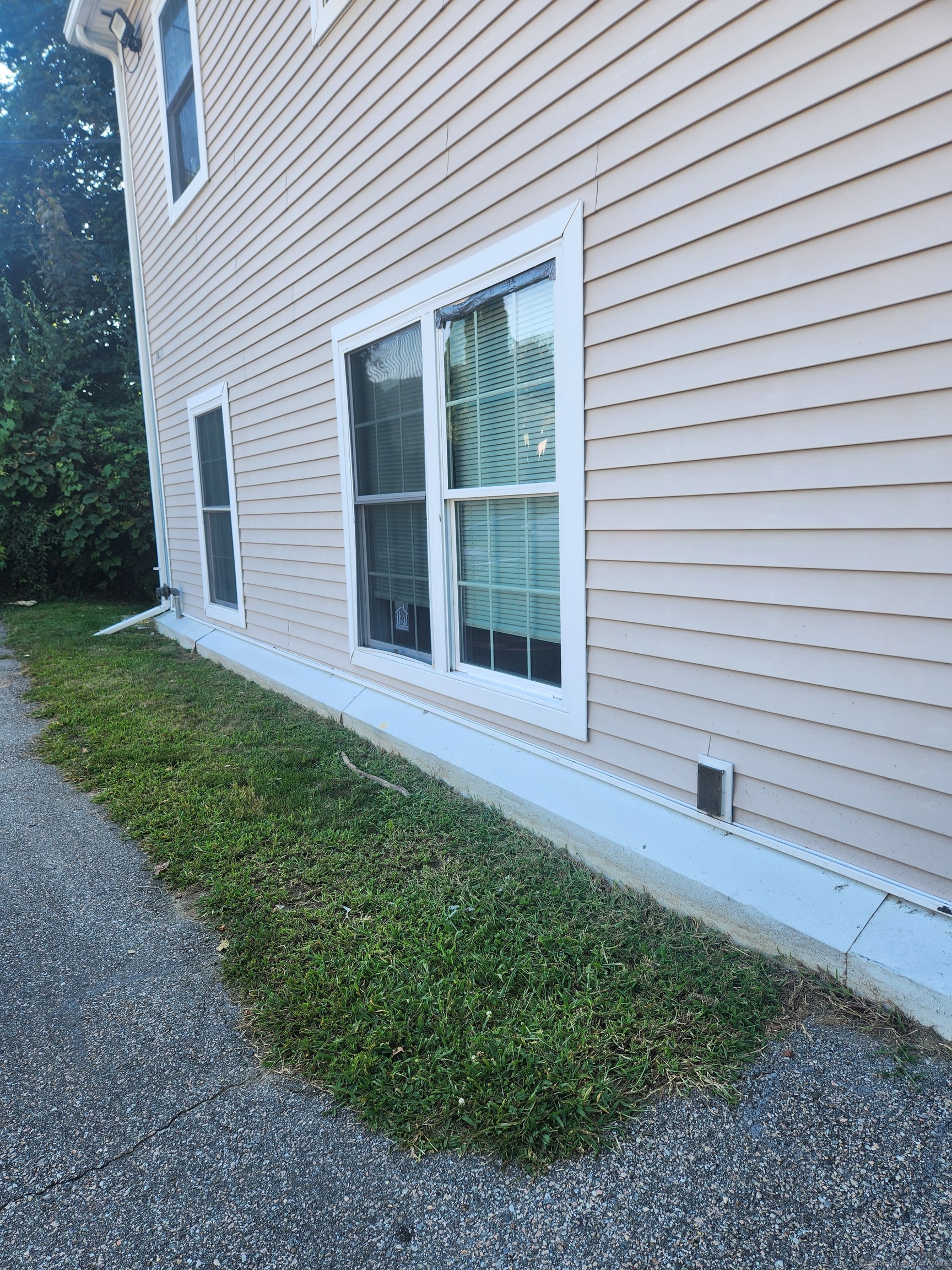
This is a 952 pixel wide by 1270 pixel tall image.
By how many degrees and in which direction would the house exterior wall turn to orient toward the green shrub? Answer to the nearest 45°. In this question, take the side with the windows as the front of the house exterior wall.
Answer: approximately 90° to its right

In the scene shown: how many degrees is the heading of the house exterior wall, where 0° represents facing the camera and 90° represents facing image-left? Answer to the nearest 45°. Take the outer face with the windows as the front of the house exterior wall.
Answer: approximately 45°

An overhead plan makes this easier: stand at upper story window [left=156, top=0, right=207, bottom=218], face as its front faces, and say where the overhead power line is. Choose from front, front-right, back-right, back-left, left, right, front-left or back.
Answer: back-right

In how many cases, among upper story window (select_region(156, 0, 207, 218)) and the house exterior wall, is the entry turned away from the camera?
0

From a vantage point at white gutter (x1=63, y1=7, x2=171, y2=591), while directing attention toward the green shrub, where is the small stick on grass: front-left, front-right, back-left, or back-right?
back-left

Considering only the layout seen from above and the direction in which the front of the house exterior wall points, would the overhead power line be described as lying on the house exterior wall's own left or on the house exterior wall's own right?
on the house exterior wall's own right

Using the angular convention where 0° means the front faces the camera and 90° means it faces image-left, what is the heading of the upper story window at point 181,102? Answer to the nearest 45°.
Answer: approximately 45°

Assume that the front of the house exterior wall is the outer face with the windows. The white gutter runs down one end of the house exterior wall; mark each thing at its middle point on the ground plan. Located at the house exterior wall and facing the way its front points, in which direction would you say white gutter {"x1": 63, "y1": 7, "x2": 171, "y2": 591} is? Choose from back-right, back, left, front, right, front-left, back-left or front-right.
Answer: right
